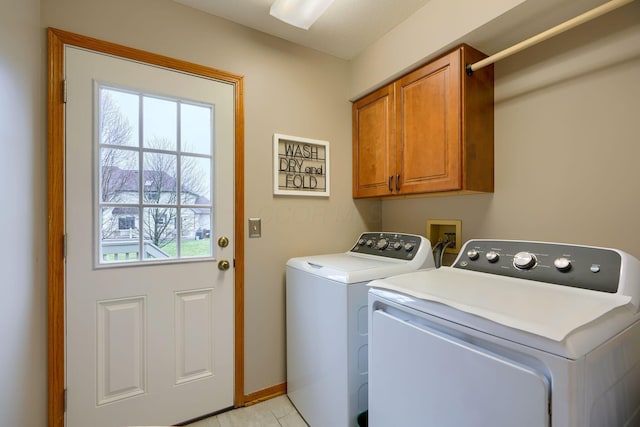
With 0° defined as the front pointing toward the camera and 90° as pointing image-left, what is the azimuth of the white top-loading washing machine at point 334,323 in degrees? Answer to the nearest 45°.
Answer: approximately 45°

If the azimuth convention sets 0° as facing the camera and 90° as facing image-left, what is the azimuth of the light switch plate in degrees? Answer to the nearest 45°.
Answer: approximately 0°

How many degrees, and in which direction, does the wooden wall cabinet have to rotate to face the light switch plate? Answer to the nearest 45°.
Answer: approximately 45° to its right

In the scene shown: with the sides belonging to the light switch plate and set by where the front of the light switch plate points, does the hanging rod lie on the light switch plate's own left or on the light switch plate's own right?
on the light switch plate's own left

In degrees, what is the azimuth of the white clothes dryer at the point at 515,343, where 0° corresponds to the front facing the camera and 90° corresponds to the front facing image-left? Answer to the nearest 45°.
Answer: approximately 45°

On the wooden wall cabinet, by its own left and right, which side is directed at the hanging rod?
left

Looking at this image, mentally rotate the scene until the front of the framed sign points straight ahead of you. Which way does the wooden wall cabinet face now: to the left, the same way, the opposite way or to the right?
to the right
